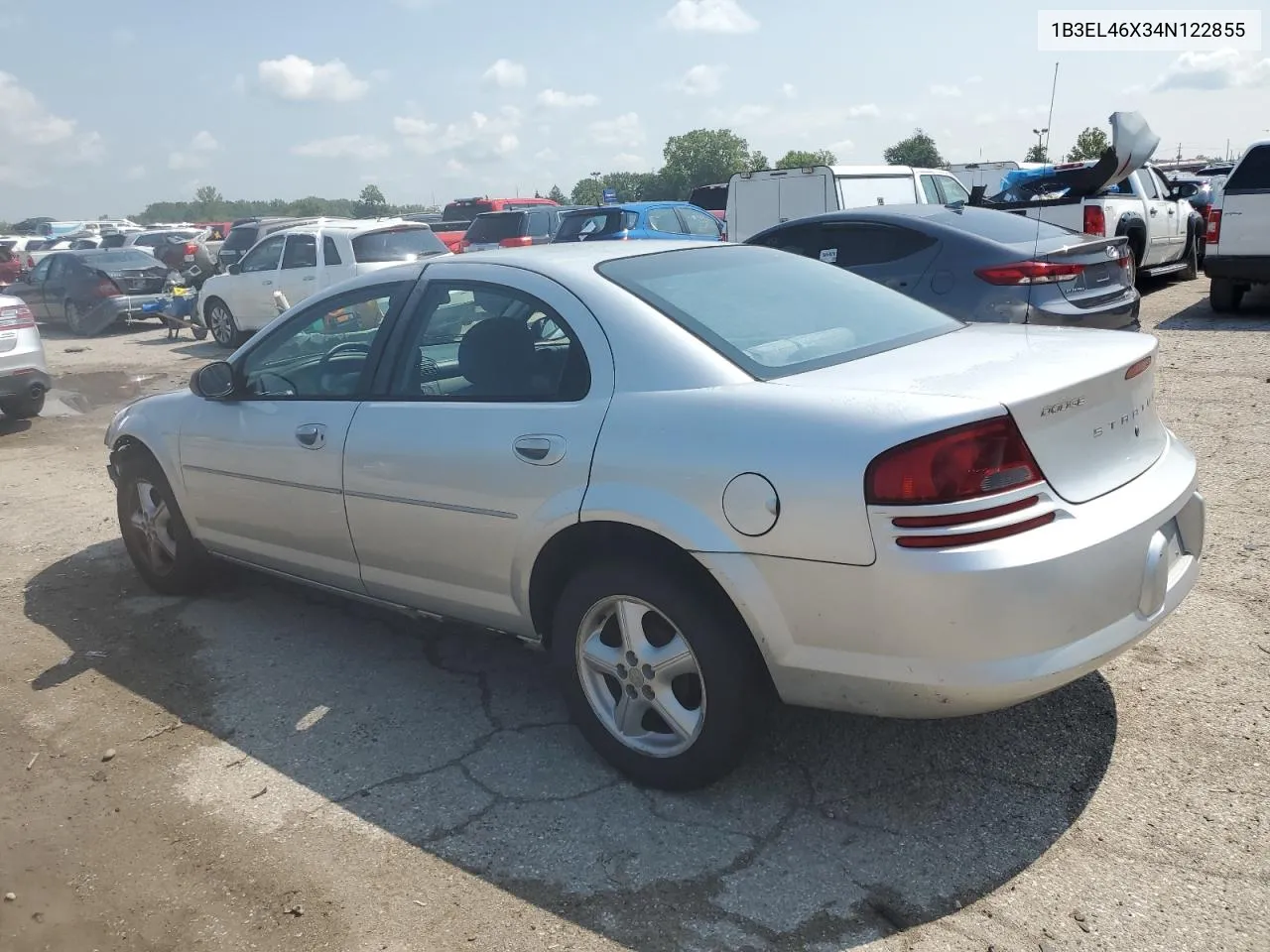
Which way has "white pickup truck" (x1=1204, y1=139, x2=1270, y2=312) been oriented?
away from the camera

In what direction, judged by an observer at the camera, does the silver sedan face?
facing away from the viewer and to the left of the viewer

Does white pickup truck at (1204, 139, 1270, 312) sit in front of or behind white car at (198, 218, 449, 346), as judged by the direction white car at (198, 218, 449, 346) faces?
behind

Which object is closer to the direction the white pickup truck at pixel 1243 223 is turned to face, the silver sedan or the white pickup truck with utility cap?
the white pickup truck with utility cap

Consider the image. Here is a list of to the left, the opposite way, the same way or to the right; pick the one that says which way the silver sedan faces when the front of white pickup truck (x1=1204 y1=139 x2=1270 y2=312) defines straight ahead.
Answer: to the left

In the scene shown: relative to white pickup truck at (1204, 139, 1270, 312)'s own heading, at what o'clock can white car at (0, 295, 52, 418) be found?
white car at (0, 295, 52, 418) is roughly at 8 o'clock from white pickup truck at (1204, 139, 1270, 312).

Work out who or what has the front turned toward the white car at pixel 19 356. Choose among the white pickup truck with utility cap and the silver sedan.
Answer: the silver sedan

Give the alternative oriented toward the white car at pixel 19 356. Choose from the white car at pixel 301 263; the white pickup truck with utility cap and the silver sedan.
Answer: the silver sedan

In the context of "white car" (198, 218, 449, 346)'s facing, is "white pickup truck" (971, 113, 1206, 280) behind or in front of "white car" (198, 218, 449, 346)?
behind

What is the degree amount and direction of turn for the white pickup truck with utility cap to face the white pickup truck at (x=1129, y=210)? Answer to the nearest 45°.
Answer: approximately 45° to its right

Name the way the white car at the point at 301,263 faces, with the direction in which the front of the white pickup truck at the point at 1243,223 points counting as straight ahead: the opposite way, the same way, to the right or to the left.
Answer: to the left

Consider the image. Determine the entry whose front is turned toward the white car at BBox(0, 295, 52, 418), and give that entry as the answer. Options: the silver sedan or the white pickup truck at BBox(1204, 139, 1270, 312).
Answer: the silver sedan

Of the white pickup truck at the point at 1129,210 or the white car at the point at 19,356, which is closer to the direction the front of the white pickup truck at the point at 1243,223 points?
the white pickup truck at the point at 1129,210

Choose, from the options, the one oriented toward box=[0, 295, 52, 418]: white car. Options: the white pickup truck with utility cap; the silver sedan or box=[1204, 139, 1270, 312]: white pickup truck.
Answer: the silver sedan

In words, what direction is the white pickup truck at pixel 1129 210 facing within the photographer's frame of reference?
facing away from the viewer and to the right of the viewer
